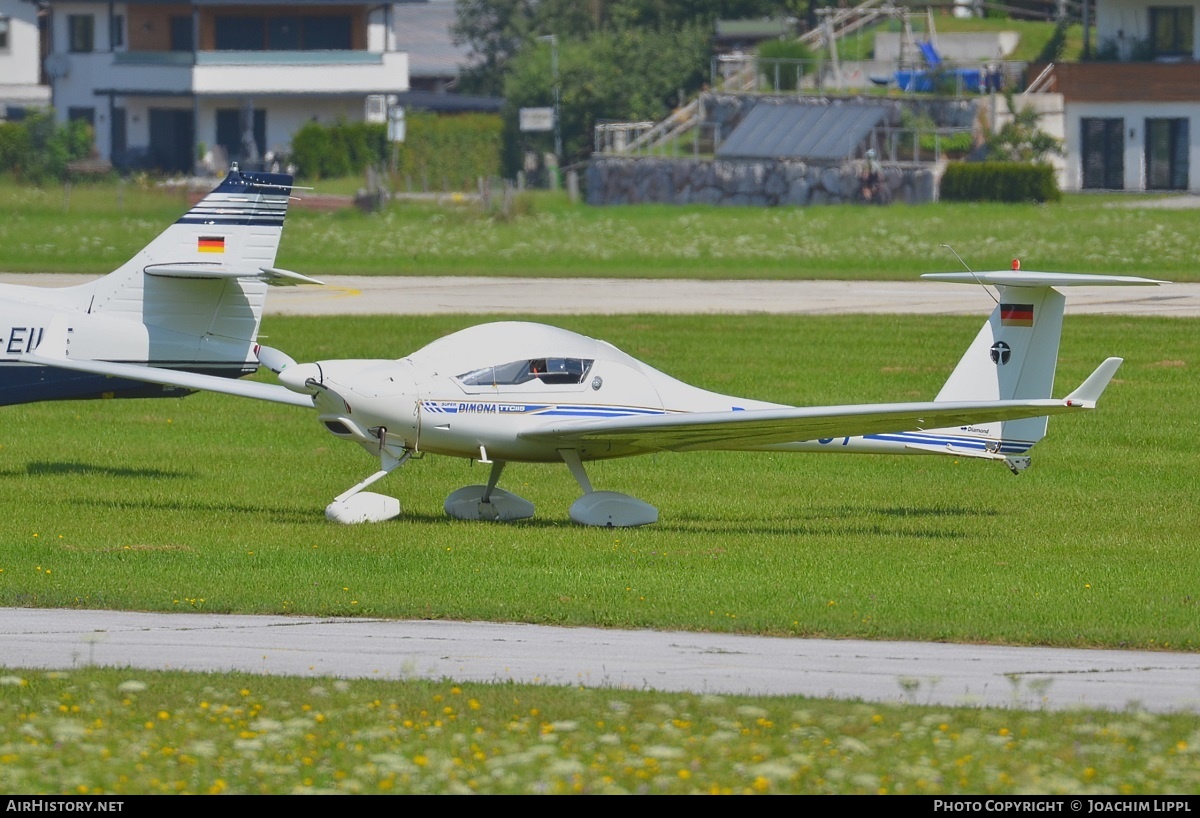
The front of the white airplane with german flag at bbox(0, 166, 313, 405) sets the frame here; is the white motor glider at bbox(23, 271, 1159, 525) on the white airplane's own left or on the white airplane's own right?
on the white airplane's own left

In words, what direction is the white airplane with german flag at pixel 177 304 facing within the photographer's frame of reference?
facing to the left of the viewer
